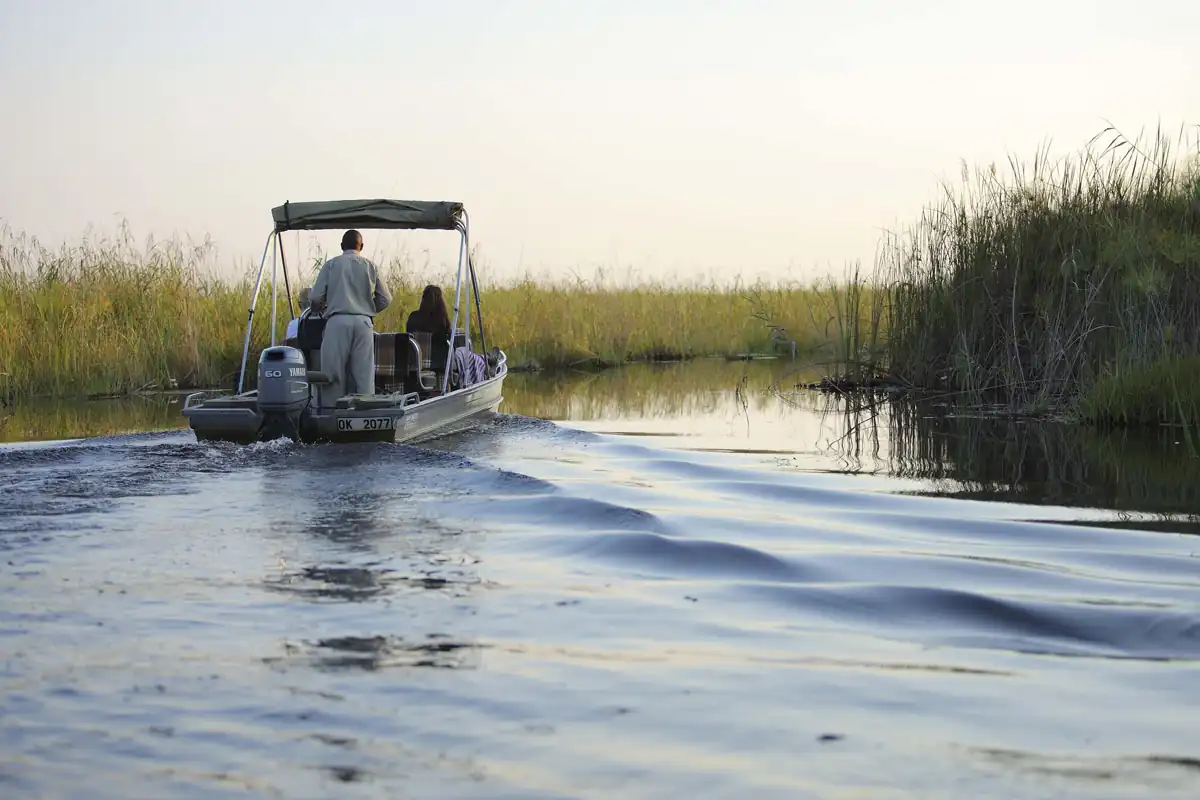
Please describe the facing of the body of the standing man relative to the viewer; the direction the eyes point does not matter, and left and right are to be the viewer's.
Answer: facing away from the viewer

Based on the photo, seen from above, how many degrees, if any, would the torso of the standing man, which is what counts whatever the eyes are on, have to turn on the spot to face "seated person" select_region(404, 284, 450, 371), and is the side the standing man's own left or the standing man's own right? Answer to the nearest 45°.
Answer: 0° — they already face them

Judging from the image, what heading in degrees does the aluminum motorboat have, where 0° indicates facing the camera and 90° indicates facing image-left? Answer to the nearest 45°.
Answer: approximately 225°
